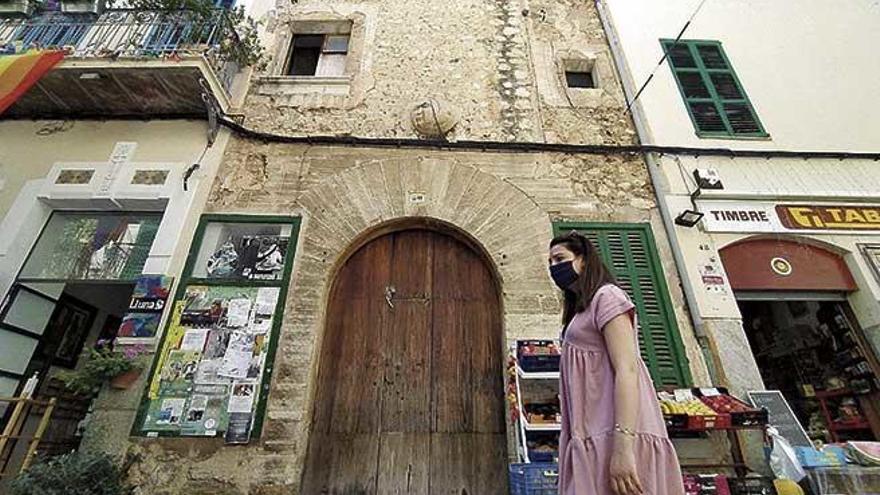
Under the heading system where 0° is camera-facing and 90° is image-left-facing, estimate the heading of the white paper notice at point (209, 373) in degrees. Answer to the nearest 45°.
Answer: approximately 0°

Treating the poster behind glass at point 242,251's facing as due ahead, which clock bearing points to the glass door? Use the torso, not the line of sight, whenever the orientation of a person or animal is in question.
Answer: The glass door is roughly at 4 o'clock from the poster behind glass.

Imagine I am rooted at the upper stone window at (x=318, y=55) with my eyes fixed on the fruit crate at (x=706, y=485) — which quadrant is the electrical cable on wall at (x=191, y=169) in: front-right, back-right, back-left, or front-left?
back-right

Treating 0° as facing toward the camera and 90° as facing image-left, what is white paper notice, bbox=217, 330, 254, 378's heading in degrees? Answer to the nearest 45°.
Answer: approximately 0°

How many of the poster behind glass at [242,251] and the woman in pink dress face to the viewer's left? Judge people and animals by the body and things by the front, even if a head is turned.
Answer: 1

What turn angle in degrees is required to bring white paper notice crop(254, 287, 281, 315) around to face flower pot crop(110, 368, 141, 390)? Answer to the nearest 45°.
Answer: approximately 90° to its right
